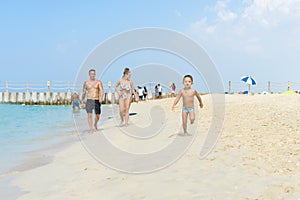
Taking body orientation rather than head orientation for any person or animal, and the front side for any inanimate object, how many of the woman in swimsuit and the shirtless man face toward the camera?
2

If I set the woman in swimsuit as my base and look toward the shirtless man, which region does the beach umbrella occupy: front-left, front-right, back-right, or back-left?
back-right

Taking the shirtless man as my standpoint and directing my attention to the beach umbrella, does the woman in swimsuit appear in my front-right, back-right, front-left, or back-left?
front-right

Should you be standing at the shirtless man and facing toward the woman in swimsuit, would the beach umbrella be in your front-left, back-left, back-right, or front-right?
front-left

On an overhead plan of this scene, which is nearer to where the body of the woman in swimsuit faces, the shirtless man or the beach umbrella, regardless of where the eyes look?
the shirtless man

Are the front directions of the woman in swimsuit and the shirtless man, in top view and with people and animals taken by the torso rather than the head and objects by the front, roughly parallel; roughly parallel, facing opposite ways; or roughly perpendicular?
roughly parallel

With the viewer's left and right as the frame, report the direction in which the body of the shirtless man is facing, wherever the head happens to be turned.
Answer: facing the viewer

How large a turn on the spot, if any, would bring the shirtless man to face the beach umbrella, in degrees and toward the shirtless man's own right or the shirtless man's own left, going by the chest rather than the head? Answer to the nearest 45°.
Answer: approximately 135° to the shirtless man's own left

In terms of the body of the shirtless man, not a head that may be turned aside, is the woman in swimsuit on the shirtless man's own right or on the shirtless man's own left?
on the shirtless man's own left

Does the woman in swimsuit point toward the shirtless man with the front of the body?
no

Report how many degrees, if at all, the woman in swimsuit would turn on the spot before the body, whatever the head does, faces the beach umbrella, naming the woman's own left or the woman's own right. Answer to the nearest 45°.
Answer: approximately 135° to the woman's own left

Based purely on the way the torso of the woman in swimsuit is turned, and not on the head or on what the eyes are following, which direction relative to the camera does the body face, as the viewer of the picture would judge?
toward the camera
